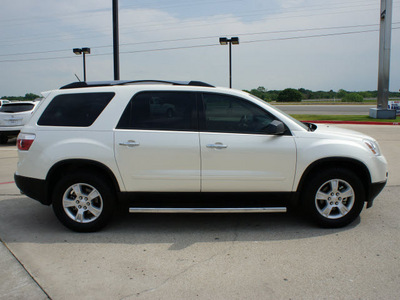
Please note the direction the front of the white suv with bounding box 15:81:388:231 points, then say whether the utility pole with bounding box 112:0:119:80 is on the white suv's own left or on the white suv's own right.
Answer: on the white suv's own left

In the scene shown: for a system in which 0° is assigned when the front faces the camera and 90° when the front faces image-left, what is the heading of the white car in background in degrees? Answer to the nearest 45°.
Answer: approximately 180°

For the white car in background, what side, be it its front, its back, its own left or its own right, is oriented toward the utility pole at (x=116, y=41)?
right

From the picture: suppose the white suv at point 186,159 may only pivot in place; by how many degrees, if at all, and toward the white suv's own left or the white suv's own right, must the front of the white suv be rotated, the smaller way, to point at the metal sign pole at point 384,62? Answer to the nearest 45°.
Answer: approximately 45° to the white suv's own left

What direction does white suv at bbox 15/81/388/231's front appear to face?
to the viewer's right

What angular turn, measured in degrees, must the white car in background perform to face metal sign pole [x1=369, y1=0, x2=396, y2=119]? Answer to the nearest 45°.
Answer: approximately 90° to its right
